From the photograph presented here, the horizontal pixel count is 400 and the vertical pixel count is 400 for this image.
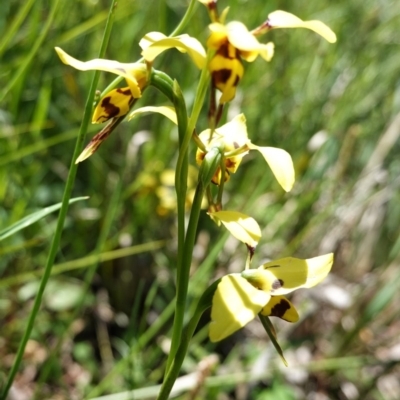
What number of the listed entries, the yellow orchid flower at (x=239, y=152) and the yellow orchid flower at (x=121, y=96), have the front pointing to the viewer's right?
0

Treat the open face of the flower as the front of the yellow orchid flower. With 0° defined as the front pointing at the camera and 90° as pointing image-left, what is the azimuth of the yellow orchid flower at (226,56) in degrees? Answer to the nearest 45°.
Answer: approximately 45°

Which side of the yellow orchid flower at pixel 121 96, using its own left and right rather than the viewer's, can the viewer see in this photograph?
left
